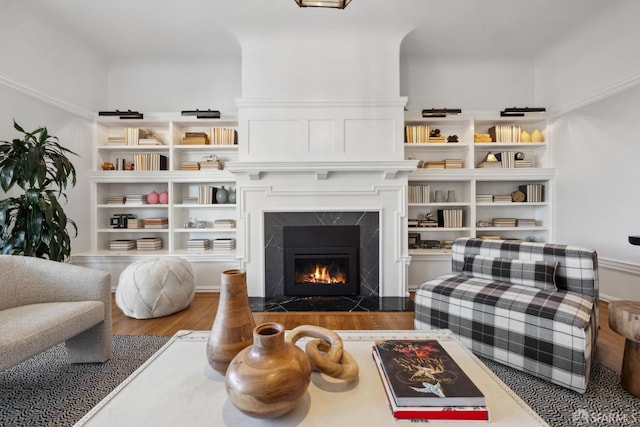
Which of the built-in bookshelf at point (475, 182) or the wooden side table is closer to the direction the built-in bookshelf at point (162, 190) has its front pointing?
the wooden side table

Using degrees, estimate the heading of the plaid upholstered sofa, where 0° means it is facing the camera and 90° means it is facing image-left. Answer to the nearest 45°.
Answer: approximately 45°

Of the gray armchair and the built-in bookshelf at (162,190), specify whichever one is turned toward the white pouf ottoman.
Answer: the built-in bookshelf

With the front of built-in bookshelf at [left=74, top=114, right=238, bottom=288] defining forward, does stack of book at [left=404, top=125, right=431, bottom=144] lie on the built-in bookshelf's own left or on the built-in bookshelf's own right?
on the built-in bookshelf's own left

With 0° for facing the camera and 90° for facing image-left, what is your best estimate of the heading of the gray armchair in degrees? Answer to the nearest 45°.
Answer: approximately 315°

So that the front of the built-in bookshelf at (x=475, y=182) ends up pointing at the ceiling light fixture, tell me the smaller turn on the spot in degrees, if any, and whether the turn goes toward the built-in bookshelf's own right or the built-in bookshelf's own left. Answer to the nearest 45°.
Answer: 0° — it already faces it

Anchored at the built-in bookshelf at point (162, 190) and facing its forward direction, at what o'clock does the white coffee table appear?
The white coffee table is roughly at 12 o'clock from the built-in bookshelf.

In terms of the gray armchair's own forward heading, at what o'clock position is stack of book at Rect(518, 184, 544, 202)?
The stack of book is roughly at 11 o'clock from the gray armchair.

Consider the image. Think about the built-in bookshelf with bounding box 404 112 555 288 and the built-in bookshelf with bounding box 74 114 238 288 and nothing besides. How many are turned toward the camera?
2

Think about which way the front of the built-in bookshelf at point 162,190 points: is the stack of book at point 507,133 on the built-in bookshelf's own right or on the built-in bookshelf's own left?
on the built-in bookshelf's own left

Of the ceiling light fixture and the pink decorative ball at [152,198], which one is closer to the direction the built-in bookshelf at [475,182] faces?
the ceiling light fixture

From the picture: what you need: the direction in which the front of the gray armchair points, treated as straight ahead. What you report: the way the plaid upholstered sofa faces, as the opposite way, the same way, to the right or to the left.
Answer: the opposite way
